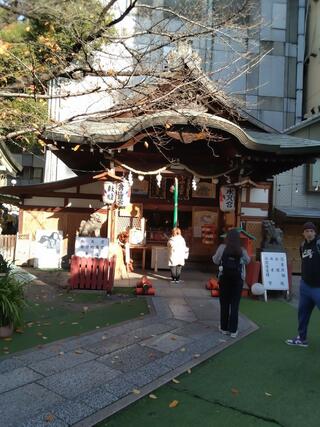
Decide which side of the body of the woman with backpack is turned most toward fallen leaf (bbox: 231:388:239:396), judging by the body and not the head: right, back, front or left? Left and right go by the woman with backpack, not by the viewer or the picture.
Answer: back

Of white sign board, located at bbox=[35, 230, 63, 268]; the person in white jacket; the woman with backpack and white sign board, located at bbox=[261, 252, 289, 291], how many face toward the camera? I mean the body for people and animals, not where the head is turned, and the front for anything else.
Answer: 2

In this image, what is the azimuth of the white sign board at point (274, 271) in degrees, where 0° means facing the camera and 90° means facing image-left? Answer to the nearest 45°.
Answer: approximately 0°

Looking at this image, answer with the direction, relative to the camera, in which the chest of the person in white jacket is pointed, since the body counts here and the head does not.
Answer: away from the camera

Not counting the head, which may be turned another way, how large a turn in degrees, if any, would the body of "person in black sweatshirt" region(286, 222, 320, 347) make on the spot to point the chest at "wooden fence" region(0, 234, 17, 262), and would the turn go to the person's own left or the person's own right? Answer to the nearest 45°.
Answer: approximately 90° to the person's own right

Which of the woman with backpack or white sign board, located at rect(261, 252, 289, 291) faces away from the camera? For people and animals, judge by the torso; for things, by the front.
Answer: the woman with backpack

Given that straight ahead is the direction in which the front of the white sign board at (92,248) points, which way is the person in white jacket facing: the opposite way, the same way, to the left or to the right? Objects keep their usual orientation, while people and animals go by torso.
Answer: the opposite way

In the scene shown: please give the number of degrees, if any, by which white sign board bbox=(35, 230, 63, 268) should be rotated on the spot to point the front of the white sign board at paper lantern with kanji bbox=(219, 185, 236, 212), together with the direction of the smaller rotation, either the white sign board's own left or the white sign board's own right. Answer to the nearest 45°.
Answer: approximately 45° to the white sign board's own left

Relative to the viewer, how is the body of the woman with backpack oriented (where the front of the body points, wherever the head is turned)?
away from the camera

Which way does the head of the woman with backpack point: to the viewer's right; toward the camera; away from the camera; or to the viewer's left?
away from the camera

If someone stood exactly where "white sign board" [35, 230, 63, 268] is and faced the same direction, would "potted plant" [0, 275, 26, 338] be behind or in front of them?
in front

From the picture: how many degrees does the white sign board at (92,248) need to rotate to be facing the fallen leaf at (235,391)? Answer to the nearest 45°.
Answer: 0° — it already faces it

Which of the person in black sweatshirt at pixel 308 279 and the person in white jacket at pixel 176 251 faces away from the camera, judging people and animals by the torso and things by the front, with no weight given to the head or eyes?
the person in white jacket

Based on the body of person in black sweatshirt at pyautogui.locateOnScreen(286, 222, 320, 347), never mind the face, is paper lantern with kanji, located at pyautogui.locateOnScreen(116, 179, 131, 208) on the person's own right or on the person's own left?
on the person's own right
